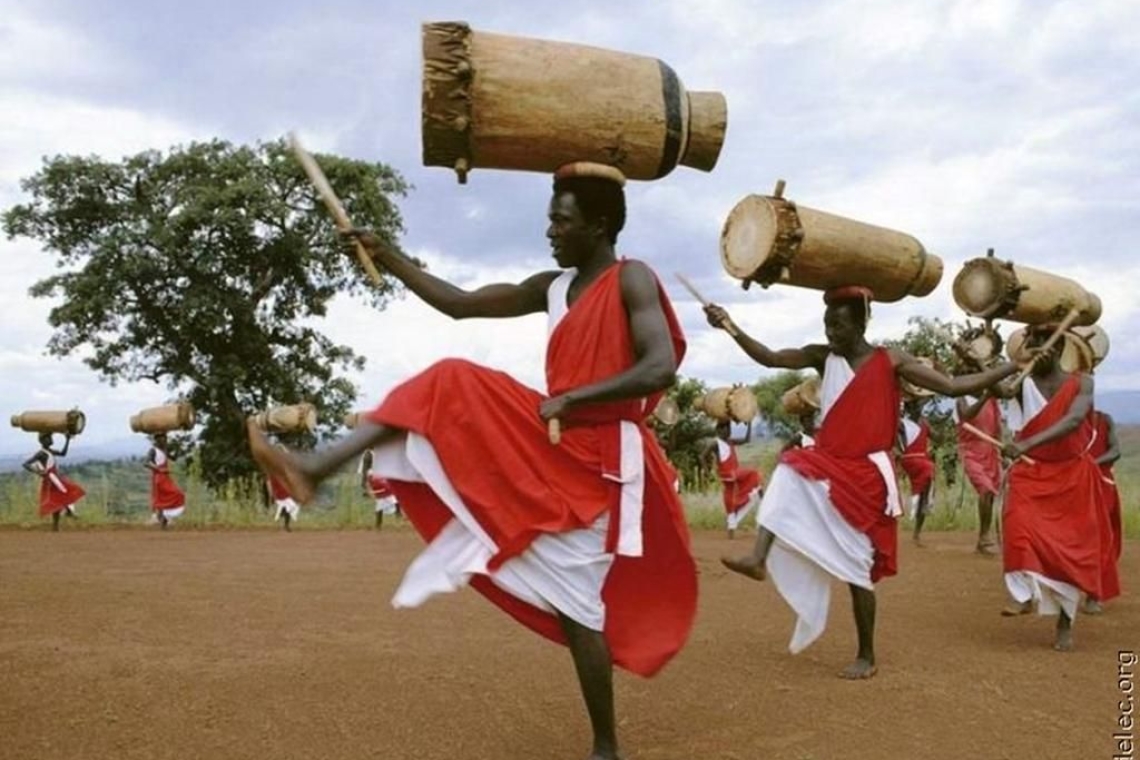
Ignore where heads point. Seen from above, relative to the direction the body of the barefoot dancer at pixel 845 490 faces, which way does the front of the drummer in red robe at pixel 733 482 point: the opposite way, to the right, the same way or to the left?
to the left

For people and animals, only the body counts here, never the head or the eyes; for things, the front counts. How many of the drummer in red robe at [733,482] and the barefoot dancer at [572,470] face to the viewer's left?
1

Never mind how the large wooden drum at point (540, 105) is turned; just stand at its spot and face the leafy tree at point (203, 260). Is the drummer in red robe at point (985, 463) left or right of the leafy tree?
right

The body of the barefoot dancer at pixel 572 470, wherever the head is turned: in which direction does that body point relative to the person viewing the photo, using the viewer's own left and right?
facing to the left of the viewer

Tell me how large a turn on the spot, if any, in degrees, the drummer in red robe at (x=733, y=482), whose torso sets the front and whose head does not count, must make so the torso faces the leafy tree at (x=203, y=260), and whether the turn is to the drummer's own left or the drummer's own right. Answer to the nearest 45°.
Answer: approximately 180°

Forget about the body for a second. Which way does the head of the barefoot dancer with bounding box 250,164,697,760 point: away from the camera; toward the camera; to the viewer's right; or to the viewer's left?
to the viewer's left

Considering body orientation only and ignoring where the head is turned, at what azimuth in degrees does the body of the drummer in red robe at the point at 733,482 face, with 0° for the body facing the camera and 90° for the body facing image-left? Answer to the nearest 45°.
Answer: approximately 315°

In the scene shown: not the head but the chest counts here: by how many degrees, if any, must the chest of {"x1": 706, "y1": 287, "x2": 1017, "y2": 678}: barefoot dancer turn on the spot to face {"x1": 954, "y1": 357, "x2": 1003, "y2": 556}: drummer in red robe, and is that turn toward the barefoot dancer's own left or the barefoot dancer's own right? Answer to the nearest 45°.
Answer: approximately 135° to the barefoot dancer's own right

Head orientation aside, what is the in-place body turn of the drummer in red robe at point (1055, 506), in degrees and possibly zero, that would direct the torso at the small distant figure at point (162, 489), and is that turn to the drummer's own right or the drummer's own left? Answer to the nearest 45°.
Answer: approximately 90° to the drummer's own right

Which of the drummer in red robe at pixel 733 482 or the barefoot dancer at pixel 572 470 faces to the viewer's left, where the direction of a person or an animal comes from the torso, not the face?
the barefoot dancer

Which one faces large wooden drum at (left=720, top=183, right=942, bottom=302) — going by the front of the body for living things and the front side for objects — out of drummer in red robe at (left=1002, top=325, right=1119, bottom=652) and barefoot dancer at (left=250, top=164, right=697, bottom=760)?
the drummer in red robe

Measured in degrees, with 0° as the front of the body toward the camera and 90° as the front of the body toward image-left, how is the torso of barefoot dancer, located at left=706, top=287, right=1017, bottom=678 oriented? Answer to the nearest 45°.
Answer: approximately 45°
